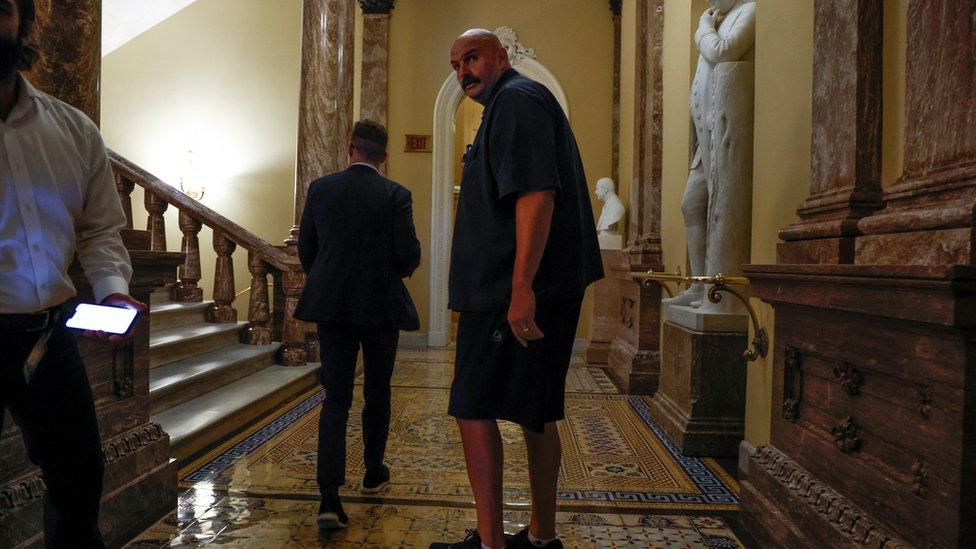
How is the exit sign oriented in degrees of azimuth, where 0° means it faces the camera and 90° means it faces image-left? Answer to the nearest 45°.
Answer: approximately 0°

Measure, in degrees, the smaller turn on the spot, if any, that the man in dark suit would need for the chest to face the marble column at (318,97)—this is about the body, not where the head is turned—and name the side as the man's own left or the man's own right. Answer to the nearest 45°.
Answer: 0° — they already face it

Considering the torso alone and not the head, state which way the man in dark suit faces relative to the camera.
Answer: away from the camera

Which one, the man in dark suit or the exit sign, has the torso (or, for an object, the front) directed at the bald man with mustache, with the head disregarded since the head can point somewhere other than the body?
the exit sign

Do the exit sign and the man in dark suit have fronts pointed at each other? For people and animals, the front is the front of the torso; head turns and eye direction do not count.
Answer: yes

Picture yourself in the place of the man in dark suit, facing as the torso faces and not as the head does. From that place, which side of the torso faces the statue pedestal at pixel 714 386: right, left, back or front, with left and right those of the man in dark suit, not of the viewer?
right

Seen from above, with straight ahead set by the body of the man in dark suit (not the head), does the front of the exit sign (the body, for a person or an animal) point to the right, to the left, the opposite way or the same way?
the opposite way

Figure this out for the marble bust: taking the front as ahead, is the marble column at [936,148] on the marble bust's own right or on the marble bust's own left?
on the marble bust's own left

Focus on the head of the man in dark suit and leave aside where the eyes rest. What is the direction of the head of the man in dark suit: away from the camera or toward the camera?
away from the camera
